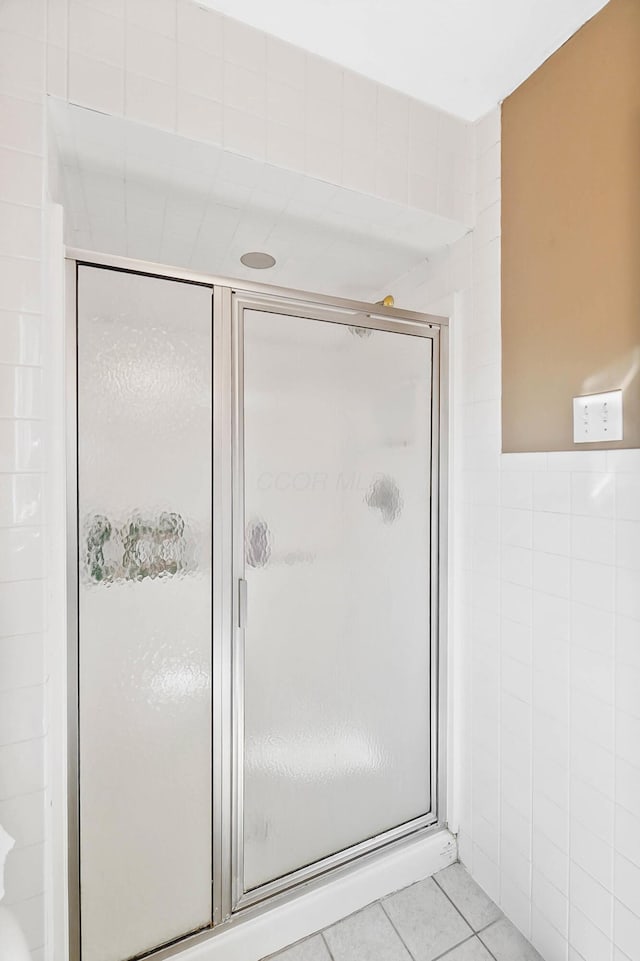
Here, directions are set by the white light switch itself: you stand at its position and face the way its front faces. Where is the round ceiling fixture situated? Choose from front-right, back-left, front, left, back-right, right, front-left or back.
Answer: front-right

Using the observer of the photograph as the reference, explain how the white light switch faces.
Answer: facing the viewer and to the left of the viewer

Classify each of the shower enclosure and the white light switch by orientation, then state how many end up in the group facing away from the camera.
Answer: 0
